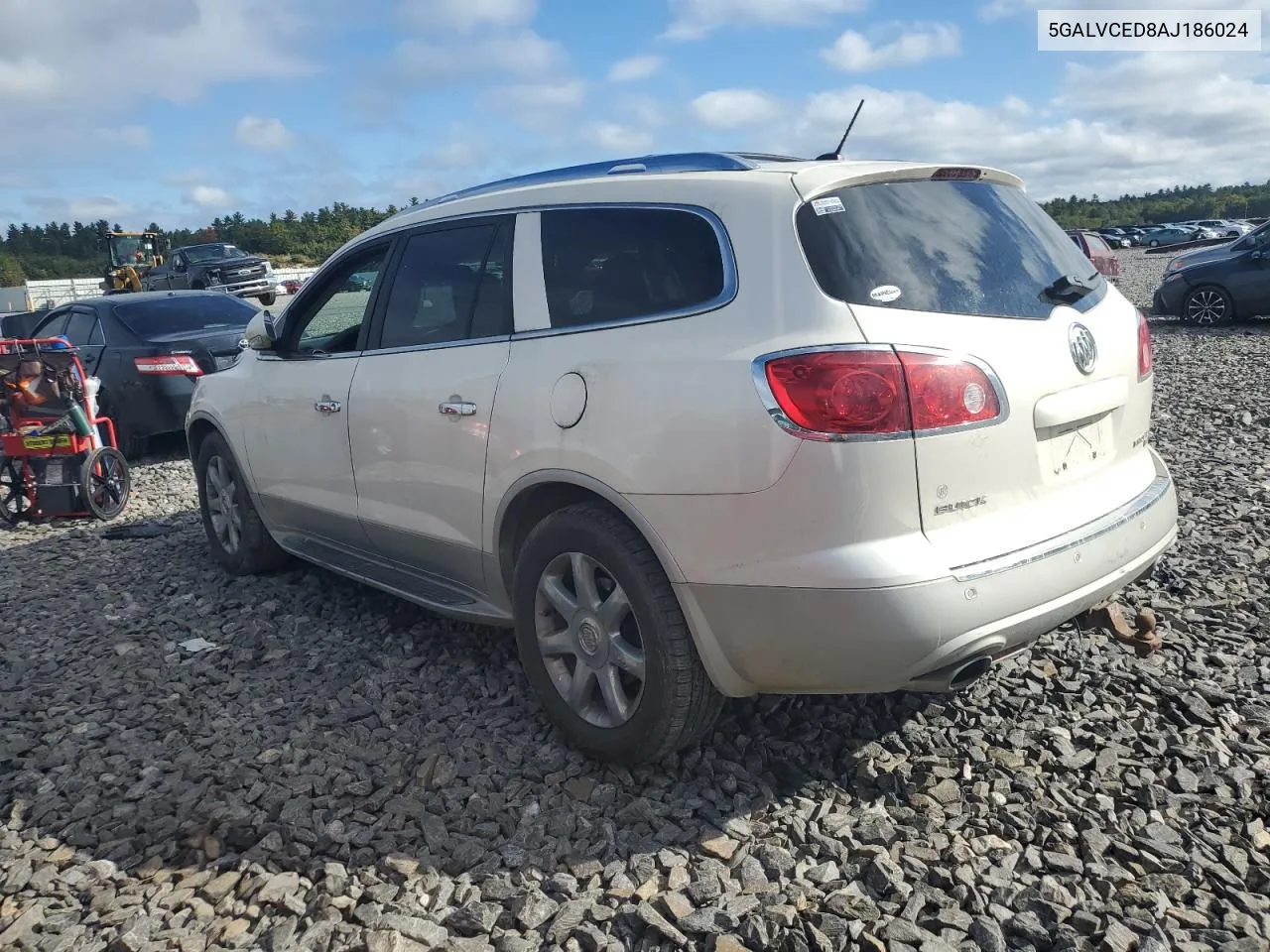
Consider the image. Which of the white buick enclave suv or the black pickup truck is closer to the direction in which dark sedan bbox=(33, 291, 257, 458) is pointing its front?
the black pickup truck

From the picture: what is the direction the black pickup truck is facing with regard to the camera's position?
facing the viewer and to the right of the viewer

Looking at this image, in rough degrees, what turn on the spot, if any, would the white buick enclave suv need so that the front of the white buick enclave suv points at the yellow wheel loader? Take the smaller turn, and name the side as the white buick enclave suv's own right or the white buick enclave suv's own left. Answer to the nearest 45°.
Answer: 0° — it already faces it

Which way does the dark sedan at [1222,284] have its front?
to the viewer's left

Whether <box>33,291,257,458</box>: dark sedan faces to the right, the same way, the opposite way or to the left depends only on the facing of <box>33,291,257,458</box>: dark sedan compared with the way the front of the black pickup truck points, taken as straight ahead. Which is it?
the opposite way

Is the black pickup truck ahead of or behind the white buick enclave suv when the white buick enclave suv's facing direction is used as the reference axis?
ahead

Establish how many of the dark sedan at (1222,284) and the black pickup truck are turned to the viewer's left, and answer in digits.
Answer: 1

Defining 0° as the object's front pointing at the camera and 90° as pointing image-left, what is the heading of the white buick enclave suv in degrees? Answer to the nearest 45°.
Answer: approximately 135°

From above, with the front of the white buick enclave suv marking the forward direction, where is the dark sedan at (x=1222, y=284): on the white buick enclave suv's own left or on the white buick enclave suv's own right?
on the white buick enclave suv's own right

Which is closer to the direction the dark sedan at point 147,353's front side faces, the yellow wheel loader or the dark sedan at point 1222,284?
the yellow wheel loader

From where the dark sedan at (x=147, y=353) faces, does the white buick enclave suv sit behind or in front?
behind

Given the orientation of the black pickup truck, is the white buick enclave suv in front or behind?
in front

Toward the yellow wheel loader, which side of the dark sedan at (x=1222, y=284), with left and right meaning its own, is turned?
front

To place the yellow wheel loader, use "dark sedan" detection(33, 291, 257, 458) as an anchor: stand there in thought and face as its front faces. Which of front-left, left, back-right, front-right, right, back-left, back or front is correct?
front-right

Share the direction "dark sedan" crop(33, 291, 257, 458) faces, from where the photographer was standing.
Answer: facing away from the viewer and to the left of the viewer

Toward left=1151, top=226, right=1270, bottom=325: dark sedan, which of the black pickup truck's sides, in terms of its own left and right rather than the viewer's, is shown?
front
